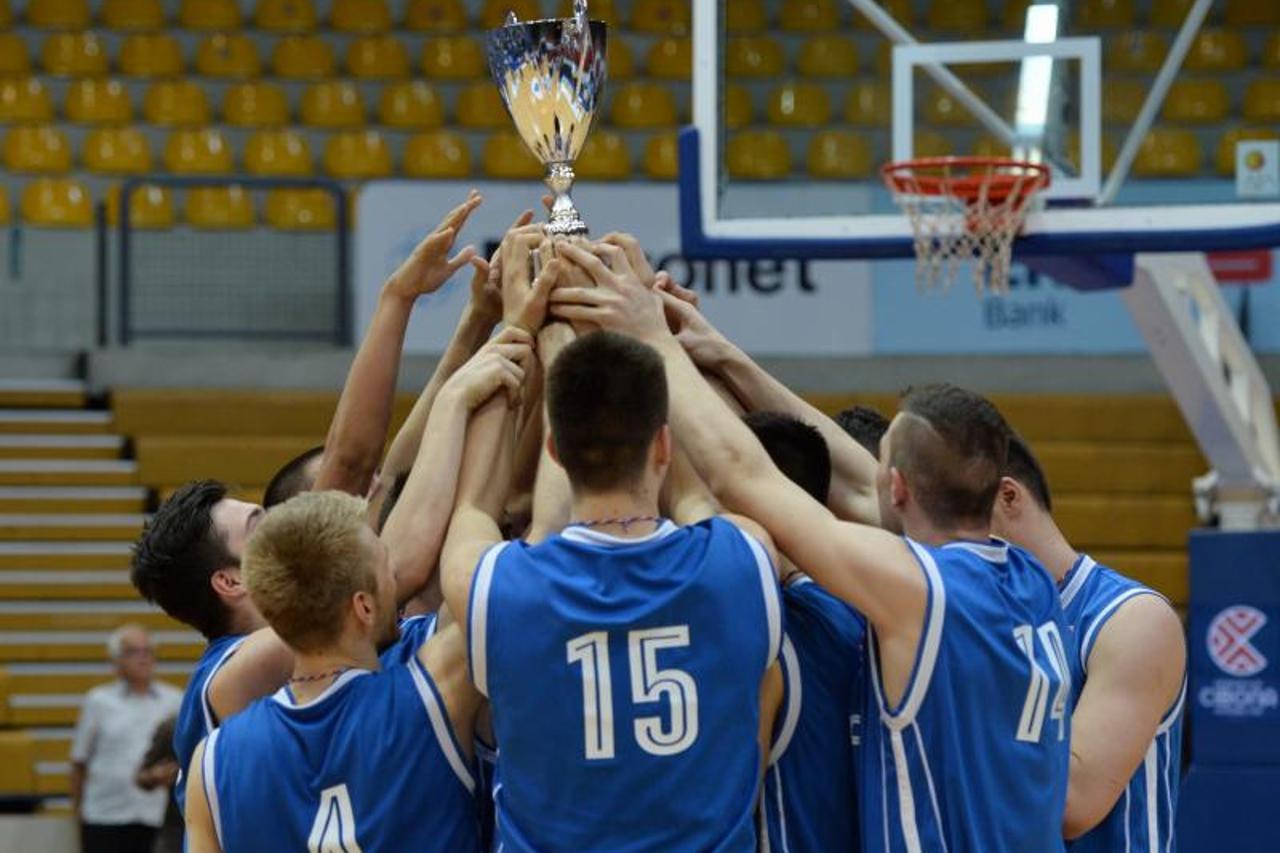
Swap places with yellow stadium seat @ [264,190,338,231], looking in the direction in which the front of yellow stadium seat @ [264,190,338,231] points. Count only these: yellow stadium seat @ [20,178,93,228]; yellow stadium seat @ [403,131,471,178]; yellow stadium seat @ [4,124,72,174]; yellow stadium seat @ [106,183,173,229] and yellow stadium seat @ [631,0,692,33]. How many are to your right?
3

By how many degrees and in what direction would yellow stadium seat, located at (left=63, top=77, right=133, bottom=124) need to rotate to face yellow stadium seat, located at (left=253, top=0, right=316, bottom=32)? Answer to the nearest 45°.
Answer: approximately 90° to its left

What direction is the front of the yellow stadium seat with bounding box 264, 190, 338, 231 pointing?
toward the camera

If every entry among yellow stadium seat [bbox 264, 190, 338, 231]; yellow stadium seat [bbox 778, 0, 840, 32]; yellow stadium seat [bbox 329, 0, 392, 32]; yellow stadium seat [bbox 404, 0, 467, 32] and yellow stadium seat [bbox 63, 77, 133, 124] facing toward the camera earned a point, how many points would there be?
5

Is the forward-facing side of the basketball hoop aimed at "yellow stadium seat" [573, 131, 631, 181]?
no

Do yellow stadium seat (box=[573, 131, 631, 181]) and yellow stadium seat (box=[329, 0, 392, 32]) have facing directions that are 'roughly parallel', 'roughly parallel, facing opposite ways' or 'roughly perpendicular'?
roughly parallel

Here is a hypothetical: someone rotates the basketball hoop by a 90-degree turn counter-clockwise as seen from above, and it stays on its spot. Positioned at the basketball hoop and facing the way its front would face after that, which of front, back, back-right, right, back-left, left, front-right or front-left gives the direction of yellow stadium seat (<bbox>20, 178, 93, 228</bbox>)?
back-left

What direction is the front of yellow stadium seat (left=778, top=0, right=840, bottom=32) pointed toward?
toward the camera

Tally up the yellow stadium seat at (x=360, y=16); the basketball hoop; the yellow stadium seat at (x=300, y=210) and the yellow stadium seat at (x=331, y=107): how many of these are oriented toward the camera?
4

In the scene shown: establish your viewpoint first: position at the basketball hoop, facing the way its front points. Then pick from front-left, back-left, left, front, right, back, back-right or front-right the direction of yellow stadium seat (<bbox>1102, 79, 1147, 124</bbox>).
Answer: back-left

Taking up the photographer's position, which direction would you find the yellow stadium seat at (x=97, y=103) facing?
facing the viewer

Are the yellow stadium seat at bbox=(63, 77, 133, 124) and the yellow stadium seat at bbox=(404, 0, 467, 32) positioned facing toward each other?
no

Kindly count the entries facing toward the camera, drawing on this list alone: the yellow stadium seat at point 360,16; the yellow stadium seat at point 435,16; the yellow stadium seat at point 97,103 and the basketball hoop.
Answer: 4

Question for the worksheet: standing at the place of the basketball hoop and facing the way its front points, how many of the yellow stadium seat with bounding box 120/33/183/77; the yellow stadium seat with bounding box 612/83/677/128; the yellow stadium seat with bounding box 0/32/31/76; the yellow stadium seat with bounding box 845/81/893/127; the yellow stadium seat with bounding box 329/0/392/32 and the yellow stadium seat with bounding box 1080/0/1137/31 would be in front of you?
0

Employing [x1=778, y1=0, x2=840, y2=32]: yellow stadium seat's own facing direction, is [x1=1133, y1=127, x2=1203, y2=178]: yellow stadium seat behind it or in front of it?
in front
